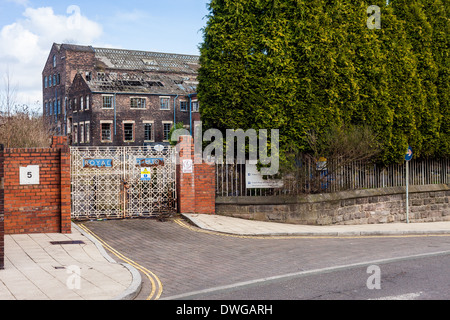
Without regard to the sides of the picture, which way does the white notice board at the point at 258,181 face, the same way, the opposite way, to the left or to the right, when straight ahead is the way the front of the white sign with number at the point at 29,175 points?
the same way

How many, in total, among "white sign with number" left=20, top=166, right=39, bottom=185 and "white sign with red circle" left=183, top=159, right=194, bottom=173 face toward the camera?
2

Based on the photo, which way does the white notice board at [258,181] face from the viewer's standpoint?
toward the camera

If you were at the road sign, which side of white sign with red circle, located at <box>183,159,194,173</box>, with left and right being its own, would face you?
left

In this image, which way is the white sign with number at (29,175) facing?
toward the camera

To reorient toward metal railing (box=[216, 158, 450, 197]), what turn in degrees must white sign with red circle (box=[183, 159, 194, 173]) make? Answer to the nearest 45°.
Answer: approximately 90° to its left

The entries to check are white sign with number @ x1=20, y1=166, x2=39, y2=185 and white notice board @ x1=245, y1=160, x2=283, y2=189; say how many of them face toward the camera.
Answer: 2

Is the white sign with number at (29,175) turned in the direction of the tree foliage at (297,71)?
no

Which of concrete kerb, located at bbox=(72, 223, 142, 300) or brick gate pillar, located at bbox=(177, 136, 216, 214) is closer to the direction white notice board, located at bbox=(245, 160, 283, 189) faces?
the concrete kerb

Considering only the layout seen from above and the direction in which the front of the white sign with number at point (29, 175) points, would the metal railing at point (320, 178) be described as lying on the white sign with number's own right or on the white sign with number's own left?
on the white sign with number's own left

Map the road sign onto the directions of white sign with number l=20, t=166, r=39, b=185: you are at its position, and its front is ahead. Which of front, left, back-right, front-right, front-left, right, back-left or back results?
left

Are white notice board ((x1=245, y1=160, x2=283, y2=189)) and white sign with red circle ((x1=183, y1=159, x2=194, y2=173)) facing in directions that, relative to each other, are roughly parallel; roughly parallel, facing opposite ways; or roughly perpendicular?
roughly parallel

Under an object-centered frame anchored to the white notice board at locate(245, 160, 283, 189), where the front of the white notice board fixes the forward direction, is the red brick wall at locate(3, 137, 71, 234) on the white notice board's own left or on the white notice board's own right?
on the white notice board's own right

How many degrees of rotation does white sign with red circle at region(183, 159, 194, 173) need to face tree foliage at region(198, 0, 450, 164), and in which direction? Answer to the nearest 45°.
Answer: approximately 90° to its left

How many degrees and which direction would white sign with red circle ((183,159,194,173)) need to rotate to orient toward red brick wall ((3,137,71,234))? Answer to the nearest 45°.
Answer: approximately 45° to its right

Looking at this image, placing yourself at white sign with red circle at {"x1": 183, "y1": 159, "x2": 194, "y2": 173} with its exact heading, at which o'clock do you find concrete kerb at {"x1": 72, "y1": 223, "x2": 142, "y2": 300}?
The concrete kerb is roughly at 12 o'clock from the white sign with red circle.

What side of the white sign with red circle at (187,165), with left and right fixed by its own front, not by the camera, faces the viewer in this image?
front
